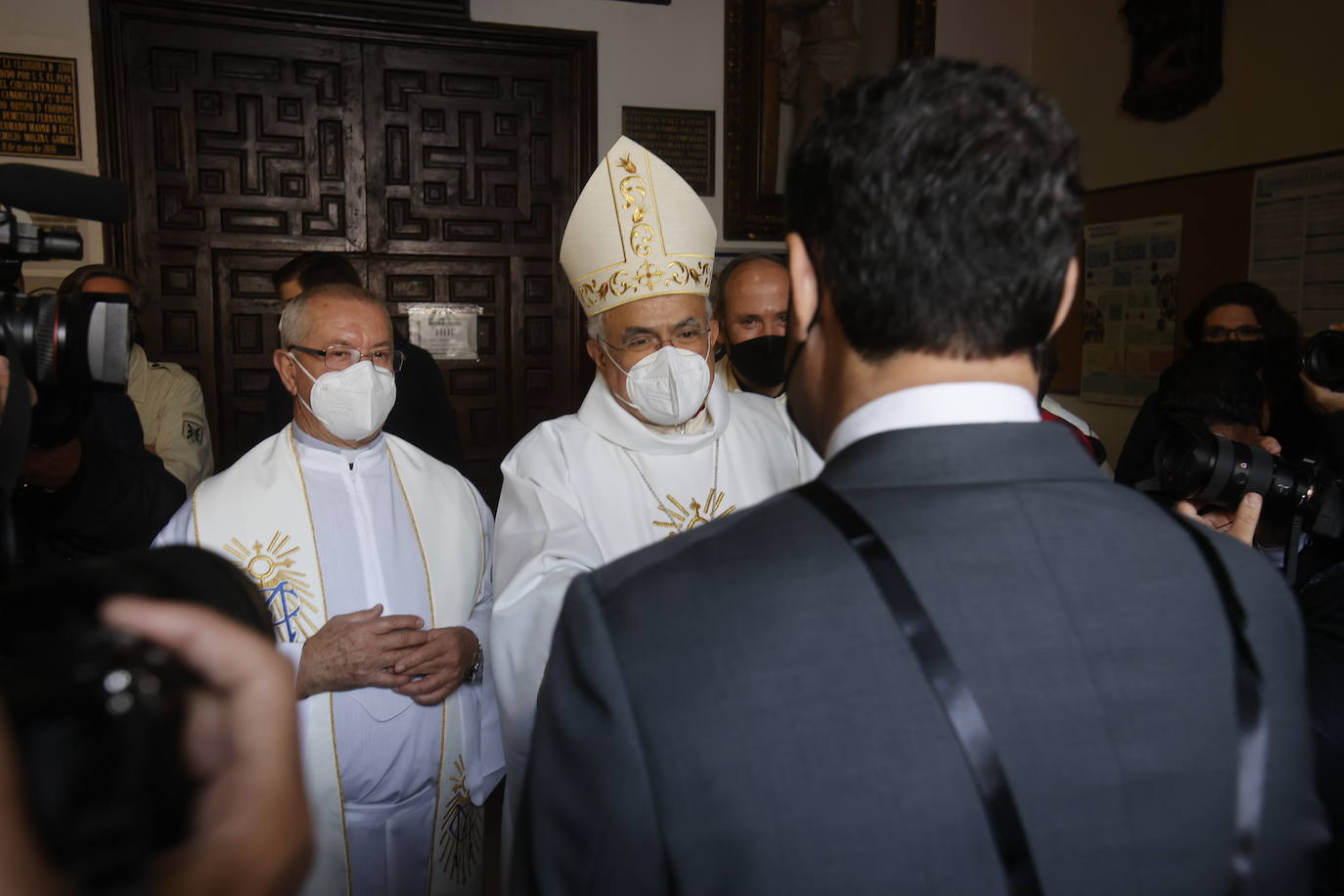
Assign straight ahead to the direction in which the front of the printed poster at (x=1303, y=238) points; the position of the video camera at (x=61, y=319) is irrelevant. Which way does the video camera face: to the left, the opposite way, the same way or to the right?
the opposite way

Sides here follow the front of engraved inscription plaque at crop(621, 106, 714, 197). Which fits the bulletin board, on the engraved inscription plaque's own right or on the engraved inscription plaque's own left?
on the engraved inscription plaque's own left

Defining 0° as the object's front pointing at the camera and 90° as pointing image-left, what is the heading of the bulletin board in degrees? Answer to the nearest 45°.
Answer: approximately 45°

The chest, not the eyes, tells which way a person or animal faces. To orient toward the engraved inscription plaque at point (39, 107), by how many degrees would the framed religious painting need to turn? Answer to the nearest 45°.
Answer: approximately 45° to its right

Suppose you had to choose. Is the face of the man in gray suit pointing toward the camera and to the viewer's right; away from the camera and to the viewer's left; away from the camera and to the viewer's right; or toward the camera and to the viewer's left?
away from the camera and to the viewer's left

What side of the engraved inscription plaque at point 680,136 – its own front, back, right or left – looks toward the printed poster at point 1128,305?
left

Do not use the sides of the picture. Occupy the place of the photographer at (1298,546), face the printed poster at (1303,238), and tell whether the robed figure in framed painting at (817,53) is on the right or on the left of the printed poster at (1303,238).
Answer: left

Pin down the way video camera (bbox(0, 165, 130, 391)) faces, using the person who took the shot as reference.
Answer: facing to the right of the viewer

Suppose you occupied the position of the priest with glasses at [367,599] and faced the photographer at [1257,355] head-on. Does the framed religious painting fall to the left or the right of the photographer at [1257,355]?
left

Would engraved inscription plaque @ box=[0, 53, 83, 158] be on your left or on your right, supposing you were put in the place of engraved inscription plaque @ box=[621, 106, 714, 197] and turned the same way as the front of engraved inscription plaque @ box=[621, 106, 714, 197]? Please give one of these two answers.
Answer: on your right

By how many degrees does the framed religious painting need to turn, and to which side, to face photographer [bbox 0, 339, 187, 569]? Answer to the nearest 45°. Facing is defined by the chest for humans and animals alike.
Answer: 0° — it already faces them
